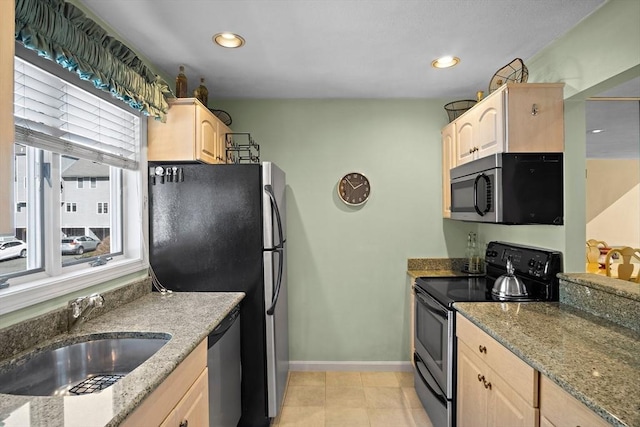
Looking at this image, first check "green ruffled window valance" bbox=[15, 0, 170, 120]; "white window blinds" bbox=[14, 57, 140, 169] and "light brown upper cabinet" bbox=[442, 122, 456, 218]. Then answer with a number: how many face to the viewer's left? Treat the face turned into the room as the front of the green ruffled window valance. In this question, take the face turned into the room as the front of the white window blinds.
1

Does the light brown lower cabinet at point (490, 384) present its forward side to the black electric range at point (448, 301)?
no

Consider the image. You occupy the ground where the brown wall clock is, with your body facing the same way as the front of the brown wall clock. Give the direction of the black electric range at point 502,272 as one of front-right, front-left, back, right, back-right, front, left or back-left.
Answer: front-left

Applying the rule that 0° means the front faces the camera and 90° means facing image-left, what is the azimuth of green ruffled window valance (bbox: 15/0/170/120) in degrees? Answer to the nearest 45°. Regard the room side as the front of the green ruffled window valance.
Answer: approximately 315°

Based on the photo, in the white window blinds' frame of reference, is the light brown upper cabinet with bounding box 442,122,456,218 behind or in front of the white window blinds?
in front

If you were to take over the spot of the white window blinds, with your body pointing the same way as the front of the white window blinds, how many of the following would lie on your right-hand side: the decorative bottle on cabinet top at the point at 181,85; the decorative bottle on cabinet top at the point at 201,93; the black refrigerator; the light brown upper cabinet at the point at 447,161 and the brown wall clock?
0

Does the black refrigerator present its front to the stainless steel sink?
no

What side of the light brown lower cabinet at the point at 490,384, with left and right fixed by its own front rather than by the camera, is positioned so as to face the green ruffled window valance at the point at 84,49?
front

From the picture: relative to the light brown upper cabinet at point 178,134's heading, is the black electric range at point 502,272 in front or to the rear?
in front

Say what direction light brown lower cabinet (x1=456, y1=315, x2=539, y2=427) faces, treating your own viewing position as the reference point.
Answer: facing the viewer and to the left of the viewer

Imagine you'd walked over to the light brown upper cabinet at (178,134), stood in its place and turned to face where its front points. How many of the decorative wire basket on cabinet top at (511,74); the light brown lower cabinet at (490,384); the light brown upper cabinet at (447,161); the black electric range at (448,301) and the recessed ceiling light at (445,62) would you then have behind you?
0

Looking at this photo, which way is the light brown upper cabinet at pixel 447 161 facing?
to the viewer's left

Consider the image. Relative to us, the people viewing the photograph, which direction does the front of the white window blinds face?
facing the viewer and to the right of the viewer

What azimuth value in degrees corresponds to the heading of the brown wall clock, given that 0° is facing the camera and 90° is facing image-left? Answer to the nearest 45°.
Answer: approximately 0°
